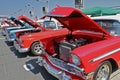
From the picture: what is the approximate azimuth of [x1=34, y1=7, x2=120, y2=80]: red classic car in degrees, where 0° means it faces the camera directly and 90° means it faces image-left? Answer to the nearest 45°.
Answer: approximately 45°
